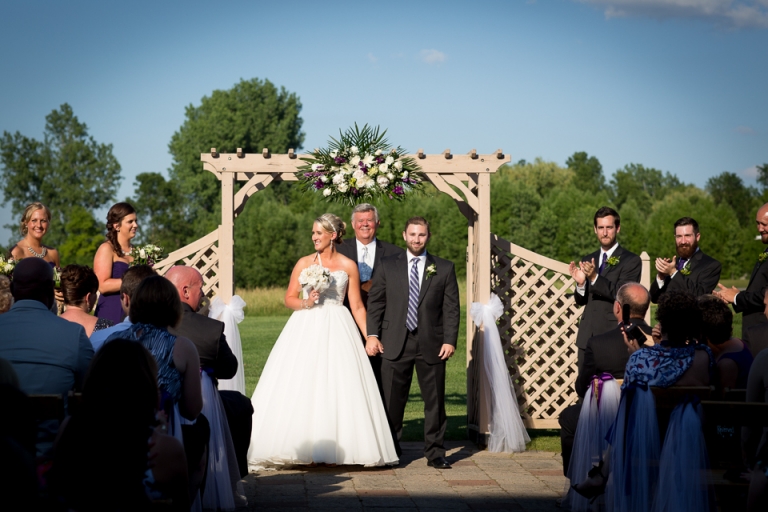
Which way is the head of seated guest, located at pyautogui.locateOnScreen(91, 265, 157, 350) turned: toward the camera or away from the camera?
away from the camera

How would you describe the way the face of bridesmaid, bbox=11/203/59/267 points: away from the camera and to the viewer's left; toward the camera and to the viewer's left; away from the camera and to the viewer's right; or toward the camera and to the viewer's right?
toward the camera and to the viewer's right

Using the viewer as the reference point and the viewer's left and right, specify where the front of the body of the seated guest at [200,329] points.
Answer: facing away from the viewer and to the right of the viewer

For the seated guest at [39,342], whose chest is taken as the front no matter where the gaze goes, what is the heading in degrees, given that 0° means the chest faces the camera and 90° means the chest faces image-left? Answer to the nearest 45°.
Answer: approximately 180°

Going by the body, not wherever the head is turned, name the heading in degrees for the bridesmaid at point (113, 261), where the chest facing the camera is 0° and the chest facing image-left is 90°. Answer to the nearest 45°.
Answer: approximately 270°

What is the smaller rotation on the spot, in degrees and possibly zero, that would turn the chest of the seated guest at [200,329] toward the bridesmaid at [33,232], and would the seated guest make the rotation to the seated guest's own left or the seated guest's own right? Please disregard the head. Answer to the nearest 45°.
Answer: approximately 90° to the seated guest's own left

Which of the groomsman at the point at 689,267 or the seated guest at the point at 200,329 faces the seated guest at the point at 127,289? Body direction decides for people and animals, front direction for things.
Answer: the groomsman

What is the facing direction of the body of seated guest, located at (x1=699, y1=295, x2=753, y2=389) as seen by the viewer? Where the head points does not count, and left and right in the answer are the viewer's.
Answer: facing away from the viewer and to the left of the viewer

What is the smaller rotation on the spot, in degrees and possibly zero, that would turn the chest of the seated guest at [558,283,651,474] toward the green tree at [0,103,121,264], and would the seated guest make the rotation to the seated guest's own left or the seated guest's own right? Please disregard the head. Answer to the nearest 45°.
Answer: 0° — they already face it

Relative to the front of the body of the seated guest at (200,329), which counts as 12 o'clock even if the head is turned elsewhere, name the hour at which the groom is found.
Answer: The groom is roughly at 12 o'clock from the seated guest.

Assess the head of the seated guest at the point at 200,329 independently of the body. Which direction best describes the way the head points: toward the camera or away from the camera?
away from the camera

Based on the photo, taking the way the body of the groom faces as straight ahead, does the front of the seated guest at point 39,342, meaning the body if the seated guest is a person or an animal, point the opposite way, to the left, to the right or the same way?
the opposite way

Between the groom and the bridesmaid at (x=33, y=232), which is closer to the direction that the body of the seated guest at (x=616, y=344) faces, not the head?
the groom

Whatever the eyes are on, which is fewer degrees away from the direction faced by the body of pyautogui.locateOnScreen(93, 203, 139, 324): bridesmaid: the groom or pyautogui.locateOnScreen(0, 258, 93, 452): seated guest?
the groom
